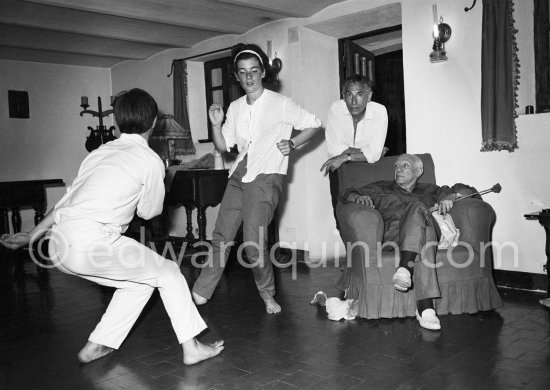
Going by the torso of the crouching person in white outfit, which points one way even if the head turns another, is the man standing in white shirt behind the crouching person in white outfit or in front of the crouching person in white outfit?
in front

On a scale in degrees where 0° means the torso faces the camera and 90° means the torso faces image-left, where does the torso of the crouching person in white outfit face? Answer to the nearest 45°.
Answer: approximately 225°

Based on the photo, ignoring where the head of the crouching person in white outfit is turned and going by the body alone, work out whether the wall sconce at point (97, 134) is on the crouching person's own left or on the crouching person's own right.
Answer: on the crouching person's own left

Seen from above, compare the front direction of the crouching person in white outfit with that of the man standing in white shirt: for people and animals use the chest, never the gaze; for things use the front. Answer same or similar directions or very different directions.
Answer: very different directions

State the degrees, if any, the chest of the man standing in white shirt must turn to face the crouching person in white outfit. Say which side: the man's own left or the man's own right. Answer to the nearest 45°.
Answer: approximately 45° to the man's own right

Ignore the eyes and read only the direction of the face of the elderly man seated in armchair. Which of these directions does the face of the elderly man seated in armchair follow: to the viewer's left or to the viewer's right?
to the viewer's left

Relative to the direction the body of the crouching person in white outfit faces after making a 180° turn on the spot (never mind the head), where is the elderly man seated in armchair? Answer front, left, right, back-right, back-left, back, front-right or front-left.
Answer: back-left

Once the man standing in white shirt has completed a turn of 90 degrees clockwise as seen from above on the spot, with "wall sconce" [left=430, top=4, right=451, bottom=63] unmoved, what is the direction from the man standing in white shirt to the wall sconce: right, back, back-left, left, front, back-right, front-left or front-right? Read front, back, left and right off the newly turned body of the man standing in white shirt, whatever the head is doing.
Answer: back

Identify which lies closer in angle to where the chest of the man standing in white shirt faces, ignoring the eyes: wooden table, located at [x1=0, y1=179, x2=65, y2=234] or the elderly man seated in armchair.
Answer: the elderly man seated in armchair

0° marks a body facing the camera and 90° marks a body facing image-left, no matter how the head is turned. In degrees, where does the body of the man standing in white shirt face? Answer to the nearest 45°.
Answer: approximately 0°

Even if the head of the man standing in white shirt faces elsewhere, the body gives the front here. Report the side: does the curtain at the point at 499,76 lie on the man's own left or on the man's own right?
on the man's own left

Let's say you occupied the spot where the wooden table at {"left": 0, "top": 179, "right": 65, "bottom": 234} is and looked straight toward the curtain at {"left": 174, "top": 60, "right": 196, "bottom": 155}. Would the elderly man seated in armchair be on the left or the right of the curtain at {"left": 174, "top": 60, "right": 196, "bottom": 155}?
right

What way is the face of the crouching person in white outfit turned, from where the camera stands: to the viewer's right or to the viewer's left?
to the viewer's right

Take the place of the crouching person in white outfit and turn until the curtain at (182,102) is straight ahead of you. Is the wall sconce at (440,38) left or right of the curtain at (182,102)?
right
